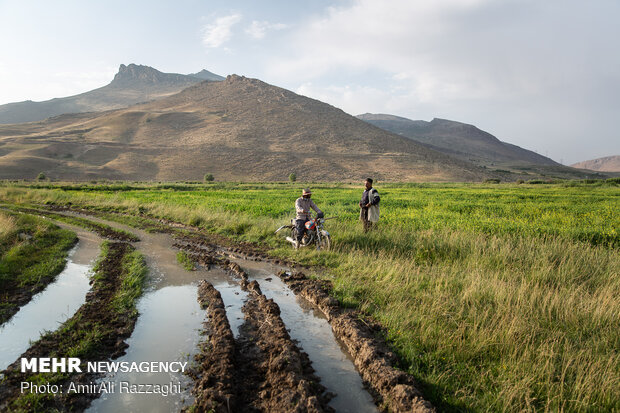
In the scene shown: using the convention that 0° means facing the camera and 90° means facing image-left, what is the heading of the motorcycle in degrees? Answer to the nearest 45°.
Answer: approximately 315°

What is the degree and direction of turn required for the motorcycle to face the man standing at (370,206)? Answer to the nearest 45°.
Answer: approximately 90° to its left
